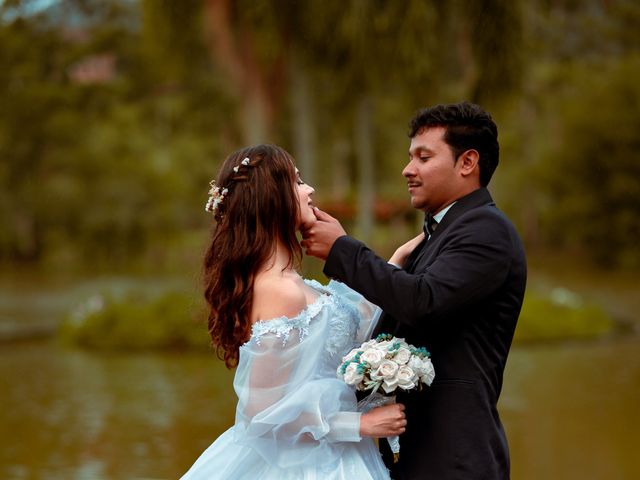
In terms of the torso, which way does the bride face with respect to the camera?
to the viewer's right

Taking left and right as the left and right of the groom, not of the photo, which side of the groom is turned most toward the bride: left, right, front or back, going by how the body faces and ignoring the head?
front

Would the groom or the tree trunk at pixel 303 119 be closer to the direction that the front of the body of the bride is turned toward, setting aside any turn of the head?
the groom

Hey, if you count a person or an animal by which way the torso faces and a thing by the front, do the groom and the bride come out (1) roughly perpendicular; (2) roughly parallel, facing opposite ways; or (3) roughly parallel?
roughly parallel, facing opposite ways

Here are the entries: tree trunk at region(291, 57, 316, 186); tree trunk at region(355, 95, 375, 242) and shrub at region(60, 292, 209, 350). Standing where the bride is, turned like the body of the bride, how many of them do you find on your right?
0

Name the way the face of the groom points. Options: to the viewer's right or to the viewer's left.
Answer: to the viewer's left

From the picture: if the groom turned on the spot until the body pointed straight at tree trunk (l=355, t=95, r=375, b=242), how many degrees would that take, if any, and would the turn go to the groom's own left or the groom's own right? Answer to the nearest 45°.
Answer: approximately 90° to the groom's own right

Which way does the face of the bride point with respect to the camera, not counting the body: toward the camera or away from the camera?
away from the camera

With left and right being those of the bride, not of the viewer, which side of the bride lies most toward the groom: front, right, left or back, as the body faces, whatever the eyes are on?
front

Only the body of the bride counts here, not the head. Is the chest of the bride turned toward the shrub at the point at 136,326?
no

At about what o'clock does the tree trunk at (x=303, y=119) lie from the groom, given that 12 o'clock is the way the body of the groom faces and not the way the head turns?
The tree trunk is roughly at 3 o'clock from the groom.

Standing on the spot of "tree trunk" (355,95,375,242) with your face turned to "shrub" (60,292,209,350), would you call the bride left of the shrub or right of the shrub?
left

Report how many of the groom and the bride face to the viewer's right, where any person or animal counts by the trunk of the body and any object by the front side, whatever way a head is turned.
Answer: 1

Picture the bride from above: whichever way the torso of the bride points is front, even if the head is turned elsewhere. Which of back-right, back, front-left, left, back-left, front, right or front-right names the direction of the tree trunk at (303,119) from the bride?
left

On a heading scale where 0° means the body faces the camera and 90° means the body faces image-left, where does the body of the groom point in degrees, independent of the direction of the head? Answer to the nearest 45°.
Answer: approximately 90°

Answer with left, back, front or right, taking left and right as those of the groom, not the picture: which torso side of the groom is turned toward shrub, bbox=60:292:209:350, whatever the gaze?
right
